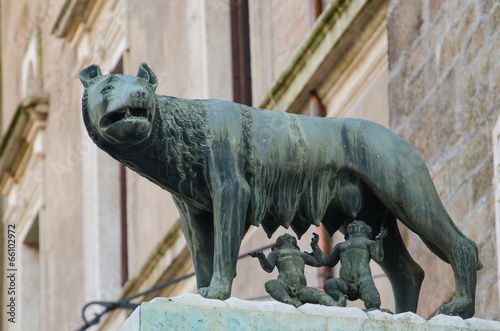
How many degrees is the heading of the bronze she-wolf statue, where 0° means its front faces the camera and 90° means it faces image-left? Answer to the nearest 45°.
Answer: approximately 90°
